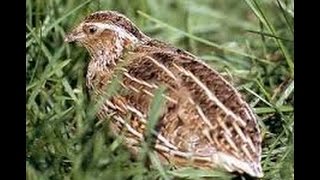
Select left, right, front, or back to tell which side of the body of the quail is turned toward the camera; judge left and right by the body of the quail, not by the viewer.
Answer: left
